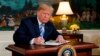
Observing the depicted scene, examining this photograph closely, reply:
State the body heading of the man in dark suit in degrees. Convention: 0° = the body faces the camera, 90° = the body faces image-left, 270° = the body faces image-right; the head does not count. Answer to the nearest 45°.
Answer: approximately 315°

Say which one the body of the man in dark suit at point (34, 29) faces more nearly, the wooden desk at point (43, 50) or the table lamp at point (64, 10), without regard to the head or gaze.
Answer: the wooden desk
